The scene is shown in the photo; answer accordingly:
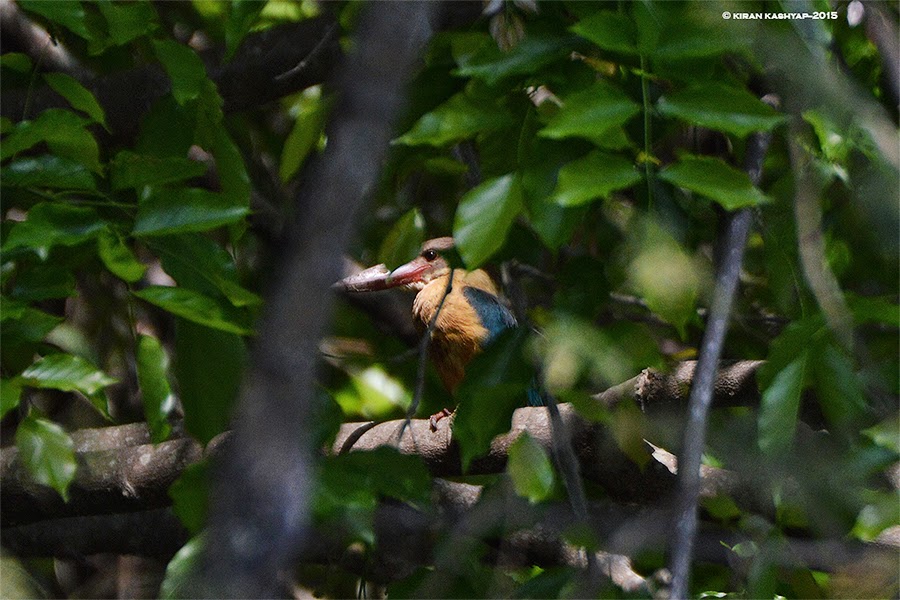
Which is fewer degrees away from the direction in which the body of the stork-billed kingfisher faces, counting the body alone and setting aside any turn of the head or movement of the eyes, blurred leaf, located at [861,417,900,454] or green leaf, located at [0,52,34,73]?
the green leaf

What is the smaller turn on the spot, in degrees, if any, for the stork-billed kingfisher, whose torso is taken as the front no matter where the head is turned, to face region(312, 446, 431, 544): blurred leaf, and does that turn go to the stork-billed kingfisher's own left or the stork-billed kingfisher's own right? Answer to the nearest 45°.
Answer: approximately 45° to the stork-billed kingfisher's own left

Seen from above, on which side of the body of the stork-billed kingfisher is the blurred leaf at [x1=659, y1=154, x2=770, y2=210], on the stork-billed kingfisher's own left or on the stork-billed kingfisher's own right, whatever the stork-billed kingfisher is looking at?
on the stork-billed kingfisher's own left

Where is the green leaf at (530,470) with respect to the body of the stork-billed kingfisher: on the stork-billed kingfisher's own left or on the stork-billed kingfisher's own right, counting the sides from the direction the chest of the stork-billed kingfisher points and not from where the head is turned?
on the stork-billed kingfisher's own left

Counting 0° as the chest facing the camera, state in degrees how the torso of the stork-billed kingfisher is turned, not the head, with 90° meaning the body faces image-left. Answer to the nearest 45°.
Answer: approximately 45°
